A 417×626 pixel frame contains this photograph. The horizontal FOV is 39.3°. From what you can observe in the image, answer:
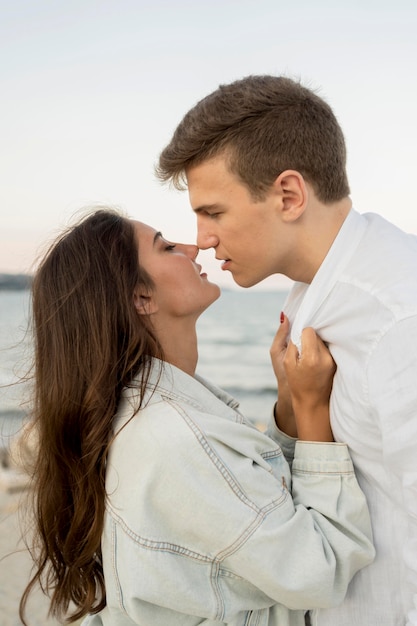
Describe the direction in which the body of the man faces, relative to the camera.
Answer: to the viewer's left

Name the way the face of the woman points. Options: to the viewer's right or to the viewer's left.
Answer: to the viewer's right

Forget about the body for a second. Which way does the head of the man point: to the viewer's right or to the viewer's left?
to the viewer's left

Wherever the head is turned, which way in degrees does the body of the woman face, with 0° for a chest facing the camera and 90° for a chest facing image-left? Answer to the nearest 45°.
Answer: approximately 270°

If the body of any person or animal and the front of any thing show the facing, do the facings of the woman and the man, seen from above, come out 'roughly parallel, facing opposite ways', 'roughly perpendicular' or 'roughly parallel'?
roughly parallel, facing opposite ways
